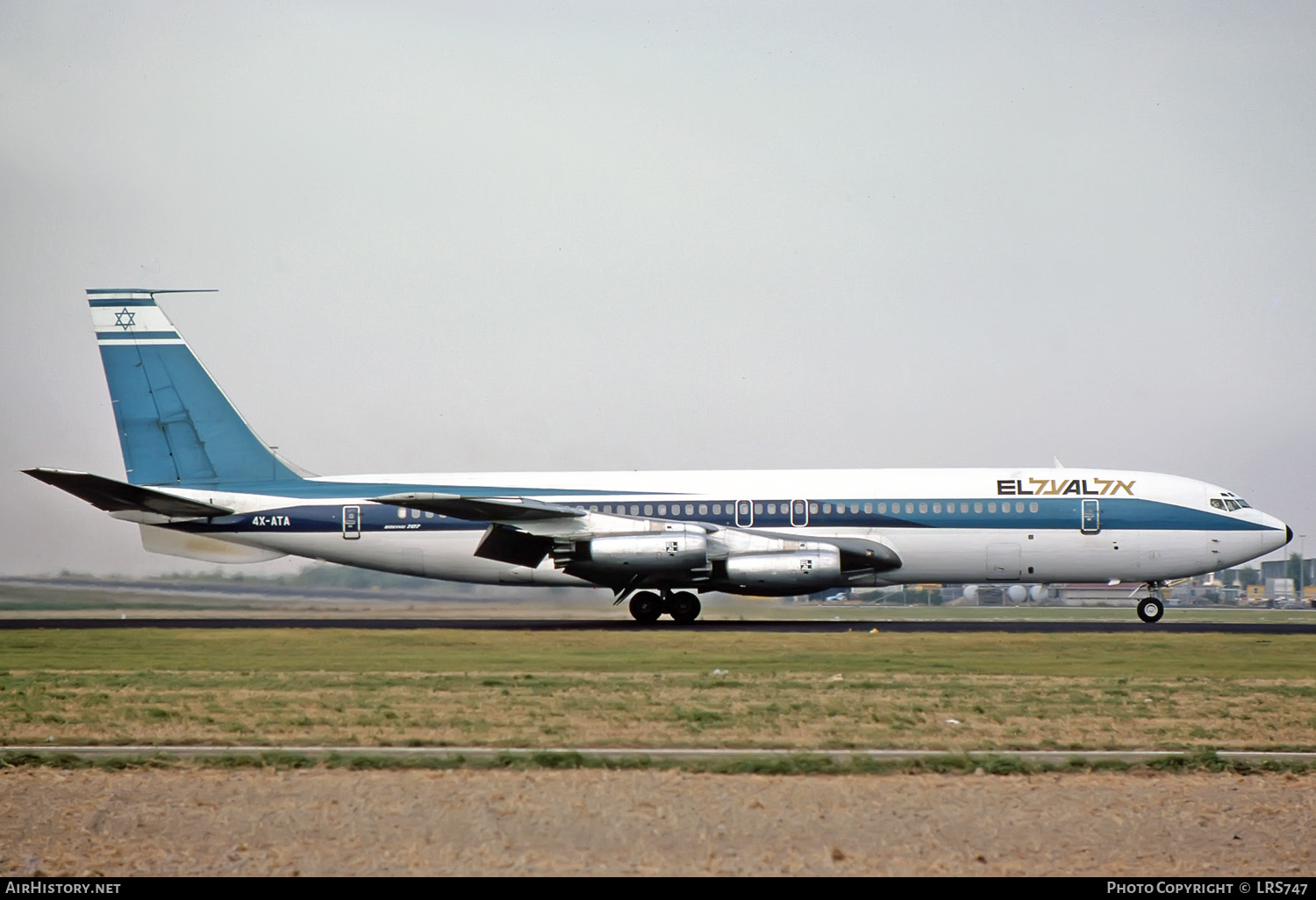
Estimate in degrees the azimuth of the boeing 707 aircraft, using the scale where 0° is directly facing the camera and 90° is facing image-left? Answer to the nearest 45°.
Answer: approximately 270°
